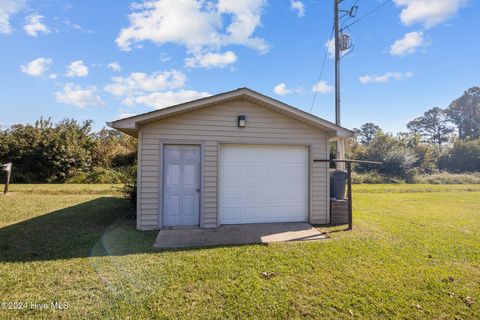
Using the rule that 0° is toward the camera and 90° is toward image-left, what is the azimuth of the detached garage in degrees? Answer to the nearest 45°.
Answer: approximately 0°
